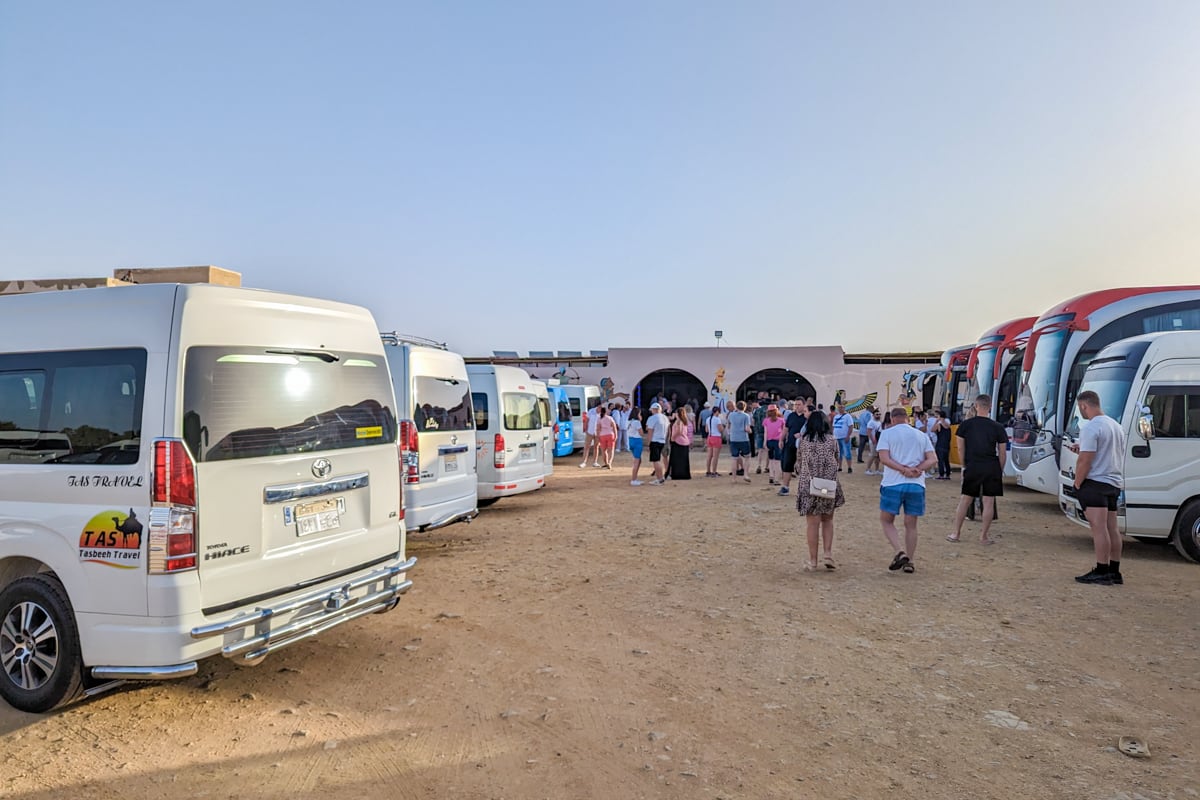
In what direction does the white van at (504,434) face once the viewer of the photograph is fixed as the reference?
facing away from the viewer and to the left of the viewer

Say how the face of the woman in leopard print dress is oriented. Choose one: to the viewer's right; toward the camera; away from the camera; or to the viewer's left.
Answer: away from the camera

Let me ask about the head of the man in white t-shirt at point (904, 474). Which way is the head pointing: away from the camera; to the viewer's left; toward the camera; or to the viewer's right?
away from the camera

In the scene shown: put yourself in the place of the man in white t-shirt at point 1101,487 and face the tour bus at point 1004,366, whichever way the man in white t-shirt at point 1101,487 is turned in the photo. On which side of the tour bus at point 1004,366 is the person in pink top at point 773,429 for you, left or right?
left

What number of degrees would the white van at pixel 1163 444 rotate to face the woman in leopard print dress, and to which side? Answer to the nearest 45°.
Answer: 0° — it already faces them

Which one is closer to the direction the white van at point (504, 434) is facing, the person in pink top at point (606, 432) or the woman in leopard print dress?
the person in pink top

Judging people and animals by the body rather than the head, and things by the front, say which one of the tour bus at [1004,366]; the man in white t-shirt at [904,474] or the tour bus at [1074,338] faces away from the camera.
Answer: the man in white t-shirt

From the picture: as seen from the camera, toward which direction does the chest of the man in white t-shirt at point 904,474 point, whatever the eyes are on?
away from the camera

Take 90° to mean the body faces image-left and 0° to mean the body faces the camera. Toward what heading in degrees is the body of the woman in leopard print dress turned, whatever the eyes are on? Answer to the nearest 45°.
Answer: approximately 180°

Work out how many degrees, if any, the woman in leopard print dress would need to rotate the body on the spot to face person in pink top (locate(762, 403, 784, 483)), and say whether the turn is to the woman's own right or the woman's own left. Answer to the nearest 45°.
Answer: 0° — they already face them

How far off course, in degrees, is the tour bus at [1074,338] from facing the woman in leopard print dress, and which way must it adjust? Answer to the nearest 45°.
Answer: approximately 45° to its left

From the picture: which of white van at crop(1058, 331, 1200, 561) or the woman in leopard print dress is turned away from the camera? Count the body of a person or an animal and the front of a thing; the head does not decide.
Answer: the woman in leopard print dress

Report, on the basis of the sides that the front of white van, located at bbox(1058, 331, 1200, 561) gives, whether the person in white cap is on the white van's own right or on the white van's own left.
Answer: on the white van's own right
